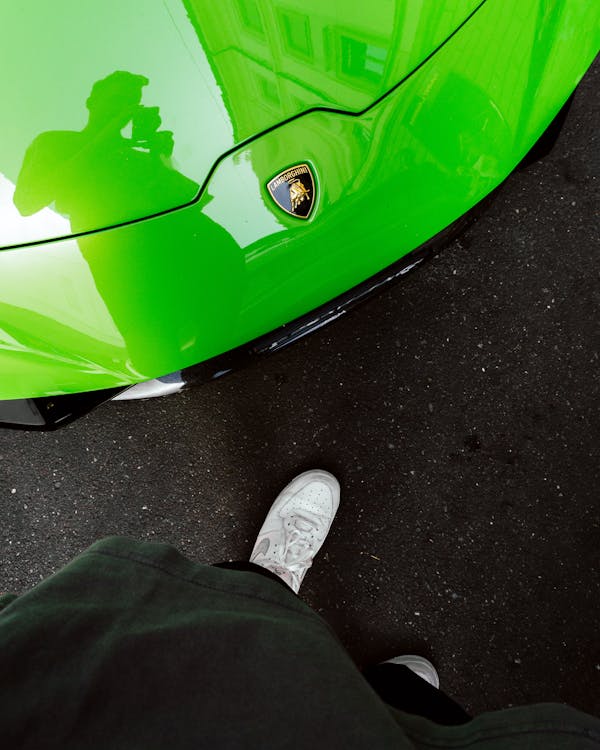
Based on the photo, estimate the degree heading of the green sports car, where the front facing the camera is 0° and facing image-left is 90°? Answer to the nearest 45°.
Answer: approximately 315°
